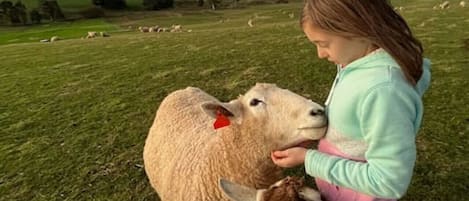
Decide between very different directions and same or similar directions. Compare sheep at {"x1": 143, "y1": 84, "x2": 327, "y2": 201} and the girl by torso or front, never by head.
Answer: very different directions

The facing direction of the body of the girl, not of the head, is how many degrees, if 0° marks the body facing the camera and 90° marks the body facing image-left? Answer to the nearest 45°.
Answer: approximately 90°

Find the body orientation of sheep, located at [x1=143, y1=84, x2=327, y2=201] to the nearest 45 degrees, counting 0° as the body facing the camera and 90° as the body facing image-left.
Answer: approximately 270°

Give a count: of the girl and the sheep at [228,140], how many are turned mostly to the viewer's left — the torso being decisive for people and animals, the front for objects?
1

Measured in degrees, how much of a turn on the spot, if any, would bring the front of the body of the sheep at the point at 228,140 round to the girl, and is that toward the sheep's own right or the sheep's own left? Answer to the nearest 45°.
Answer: approximately 45° to the sheep's own right

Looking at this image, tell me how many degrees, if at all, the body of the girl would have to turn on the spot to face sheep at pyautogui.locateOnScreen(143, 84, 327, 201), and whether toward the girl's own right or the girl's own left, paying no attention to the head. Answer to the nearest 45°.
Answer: approximately 45° to the girl's own right

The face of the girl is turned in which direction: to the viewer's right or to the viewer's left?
to the viewer's left
